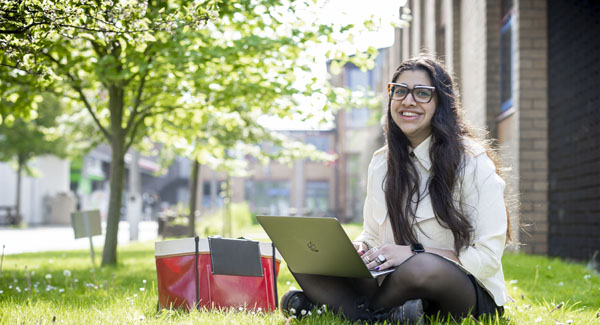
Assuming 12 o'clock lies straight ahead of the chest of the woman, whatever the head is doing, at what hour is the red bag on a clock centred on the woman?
The red bag is roughly at 2 o'clock from the woman.

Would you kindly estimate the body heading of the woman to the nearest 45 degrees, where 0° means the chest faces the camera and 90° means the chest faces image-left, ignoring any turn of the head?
approximately 45°

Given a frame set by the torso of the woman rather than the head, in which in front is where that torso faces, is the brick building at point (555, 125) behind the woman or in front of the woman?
behind

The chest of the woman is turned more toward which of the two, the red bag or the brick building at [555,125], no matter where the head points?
the red bag
